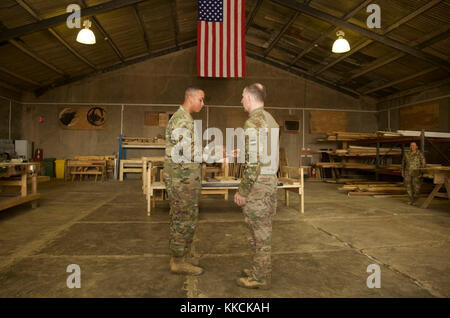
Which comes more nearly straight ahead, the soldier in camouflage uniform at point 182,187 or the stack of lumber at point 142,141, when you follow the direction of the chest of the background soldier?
the soldier in camouflage uniform

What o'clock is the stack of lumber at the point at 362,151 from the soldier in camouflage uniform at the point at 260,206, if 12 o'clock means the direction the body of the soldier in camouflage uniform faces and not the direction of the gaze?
The stack of lumber is roughly at 4 o'clock from the soldier in camouflage uniform.

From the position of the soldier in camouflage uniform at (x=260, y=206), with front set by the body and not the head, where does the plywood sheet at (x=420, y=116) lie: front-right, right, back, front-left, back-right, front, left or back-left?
back-right

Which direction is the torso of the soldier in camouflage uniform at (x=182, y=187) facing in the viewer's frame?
to the viewer's right

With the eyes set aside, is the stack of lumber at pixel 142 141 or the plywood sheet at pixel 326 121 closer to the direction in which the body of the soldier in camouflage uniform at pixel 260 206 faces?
the stack of lumber

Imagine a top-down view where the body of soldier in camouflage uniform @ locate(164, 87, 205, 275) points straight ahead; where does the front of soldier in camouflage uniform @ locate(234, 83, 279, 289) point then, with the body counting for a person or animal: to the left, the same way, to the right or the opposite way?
the opposite way

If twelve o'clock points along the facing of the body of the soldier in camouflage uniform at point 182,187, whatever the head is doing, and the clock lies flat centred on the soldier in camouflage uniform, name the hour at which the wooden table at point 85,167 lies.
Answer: The wooden table is roughly at 8 o'clock from the soldier in camouflage uniform.

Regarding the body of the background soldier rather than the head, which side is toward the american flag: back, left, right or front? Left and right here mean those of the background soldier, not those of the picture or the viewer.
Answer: right

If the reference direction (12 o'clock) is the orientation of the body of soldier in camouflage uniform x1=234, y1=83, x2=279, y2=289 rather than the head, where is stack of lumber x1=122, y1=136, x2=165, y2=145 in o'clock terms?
The stack of lumber is roughly at 2 o'clock from the soldier in camouflage uniform.

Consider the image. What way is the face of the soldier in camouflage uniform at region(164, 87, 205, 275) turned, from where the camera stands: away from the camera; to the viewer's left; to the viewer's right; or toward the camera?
to the viewer's right

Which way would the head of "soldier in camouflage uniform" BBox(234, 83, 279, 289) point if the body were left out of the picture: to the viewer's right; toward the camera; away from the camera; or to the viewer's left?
to the viewer's left

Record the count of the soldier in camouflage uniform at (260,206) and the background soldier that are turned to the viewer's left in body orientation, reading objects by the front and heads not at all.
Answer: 1

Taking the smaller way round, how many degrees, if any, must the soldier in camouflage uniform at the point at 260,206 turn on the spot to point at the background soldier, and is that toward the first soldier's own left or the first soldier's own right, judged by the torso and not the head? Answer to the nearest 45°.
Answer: approximately 135° to the first soldier's own right

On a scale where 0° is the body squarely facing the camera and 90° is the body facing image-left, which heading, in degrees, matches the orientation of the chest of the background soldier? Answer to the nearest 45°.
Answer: approximately 0°

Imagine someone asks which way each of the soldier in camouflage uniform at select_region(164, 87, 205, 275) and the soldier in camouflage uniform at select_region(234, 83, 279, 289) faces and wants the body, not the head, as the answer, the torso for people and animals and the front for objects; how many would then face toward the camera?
0

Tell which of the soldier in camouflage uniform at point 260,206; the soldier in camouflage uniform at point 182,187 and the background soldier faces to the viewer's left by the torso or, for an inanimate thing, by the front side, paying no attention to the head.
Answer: the soldier in camouflage uniform at point 260,206

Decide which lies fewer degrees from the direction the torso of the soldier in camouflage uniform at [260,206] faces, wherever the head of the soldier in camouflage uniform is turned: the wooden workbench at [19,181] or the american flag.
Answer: the wooden workbench

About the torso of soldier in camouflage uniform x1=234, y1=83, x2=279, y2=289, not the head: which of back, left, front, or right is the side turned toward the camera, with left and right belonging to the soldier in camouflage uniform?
left
